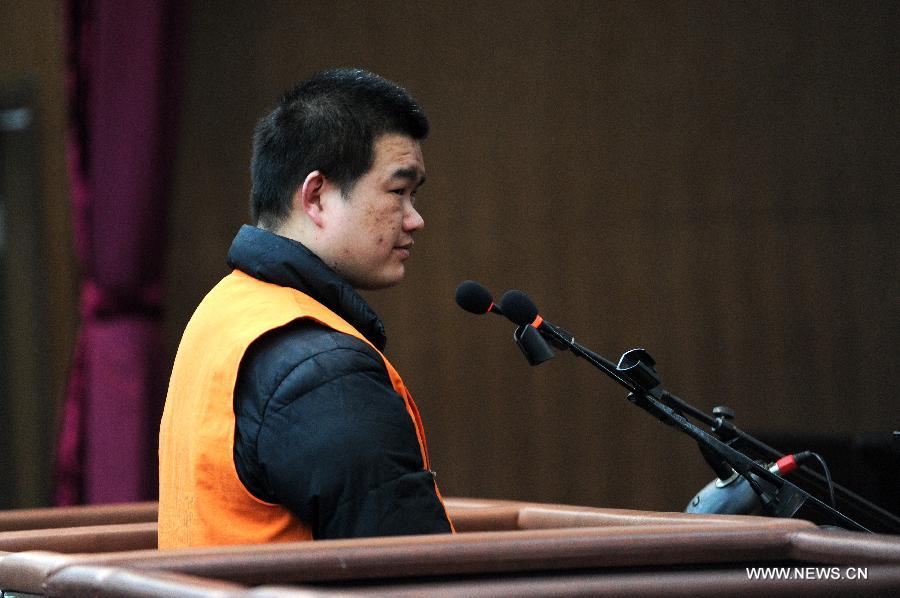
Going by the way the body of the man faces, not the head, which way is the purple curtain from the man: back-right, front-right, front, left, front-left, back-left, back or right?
left

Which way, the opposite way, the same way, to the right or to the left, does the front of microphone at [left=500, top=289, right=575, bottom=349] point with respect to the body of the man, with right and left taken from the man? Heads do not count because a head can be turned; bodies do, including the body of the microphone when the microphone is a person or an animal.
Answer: the opposite way

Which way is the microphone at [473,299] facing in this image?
to the viewer's left

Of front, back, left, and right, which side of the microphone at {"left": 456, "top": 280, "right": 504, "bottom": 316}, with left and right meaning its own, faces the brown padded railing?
left

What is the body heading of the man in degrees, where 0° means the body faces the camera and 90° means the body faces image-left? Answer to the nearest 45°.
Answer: approximately 270°

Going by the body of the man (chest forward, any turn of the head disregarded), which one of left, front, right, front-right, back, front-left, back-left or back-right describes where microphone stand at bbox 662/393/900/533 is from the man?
front

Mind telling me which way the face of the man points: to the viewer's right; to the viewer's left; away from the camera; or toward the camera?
to the viewer's right

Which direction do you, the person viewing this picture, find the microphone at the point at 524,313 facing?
facing to the left of the viewer
